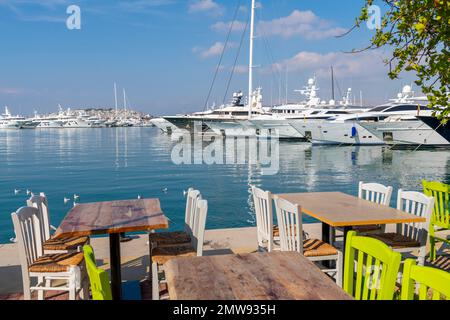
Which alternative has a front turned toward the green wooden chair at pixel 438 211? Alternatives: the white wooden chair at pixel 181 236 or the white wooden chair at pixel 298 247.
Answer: the white wooden chair at pixel 298 247

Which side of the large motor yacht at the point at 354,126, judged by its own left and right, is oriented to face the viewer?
left

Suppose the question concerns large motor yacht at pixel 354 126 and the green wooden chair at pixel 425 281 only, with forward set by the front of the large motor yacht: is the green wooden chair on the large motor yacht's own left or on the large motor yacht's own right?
on the large motor yacht's own left

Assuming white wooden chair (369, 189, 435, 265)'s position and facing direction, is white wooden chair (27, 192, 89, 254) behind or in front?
in front

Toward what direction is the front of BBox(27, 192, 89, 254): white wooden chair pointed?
to the viewer's right

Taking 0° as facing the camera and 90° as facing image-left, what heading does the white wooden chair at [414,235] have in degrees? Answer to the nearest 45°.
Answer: approximately 45°

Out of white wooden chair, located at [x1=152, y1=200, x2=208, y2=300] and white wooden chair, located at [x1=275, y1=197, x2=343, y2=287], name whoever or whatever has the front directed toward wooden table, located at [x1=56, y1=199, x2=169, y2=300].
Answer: white wooden chair, located at [x1=152, y1=200, x2=208, y2=300]

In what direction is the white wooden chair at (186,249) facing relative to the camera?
to the viewer's left

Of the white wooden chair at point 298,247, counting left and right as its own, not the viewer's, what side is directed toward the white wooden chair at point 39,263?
back

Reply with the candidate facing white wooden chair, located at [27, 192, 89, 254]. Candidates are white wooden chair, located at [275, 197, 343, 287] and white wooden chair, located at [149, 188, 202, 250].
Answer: white wooden chair, located at [149, 188, 202, 250]

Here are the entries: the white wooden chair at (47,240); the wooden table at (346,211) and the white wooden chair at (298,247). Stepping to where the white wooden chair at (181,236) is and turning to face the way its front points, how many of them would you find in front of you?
1

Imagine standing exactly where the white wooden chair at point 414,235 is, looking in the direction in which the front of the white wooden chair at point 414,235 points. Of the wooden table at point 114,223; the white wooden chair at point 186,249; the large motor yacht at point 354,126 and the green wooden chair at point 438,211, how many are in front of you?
2

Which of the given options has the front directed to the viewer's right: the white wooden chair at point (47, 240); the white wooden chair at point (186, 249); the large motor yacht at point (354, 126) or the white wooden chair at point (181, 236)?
the white wooden chair at point (47, 240)

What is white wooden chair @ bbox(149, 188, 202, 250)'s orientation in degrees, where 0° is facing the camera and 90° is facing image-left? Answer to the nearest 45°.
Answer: approximately 90°
